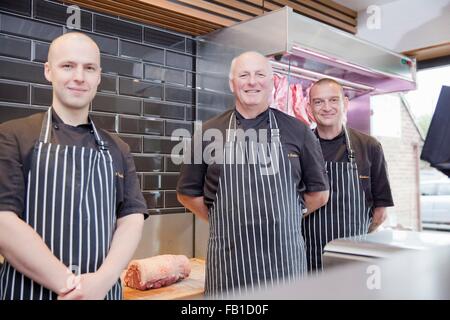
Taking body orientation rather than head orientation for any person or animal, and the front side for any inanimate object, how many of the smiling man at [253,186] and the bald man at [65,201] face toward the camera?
2

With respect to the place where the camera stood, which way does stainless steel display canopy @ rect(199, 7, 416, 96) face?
facing the viewer and to the right of the viewer

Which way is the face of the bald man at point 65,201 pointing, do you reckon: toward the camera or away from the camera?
toward the camera

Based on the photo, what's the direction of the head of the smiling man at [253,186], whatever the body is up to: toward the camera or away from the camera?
toward the camera

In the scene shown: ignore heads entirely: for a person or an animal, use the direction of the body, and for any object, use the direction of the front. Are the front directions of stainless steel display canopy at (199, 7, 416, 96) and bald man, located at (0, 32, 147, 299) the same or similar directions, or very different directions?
same or similar directions

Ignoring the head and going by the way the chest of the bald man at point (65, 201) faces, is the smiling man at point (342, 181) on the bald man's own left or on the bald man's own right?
on the bald man's own left

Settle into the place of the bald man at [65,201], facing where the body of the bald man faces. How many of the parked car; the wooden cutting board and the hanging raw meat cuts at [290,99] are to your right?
0

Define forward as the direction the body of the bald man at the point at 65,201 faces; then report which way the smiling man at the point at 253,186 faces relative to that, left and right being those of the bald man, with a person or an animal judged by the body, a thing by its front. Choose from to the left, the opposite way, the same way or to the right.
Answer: the same way

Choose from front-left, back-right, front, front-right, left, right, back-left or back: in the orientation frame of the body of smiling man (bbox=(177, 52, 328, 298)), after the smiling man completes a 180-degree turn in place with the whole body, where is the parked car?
front-right

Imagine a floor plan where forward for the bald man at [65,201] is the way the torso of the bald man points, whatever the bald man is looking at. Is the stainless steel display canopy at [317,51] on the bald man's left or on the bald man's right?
on the bald man's left

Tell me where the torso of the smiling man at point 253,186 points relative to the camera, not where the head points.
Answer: toward the camera

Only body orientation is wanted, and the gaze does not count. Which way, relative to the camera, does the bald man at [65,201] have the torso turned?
toward the camera
